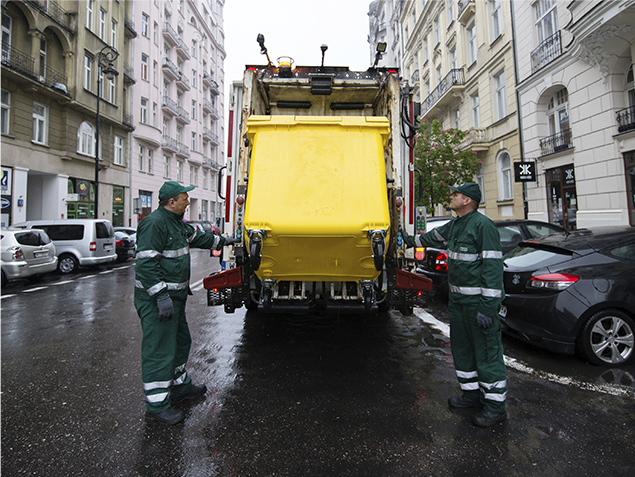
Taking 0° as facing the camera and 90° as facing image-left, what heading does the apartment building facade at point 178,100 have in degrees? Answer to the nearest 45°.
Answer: approximately 315°

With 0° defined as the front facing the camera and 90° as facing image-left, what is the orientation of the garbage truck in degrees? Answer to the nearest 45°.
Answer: approximately 180°

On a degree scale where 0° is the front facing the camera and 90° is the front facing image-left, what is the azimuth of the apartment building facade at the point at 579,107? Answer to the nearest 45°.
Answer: approximately 45°

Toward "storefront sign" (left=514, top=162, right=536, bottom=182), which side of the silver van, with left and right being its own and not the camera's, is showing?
back

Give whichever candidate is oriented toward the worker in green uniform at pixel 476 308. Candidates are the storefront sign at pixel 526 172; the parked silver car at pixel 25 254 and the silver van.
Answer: the storefront sign

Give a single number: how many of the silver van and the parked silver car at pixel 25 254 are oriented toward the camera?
0

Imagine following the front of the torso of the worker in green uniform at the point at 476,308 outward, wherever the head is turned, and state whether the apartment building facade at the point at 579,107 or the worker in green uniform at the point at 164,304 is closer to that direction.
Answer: the worker in green uniform

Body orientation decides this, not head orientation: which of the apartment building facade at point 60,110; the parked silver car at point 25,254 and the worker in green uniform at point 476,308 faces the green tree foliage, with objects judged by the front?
the apartment building facade

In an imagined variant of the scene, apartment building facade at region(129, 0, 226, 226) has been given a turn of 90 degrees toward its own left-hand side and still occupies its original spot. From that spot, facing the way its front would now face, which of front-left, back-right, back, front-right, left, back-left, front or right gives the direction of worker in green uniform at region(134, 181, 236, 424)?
back-right

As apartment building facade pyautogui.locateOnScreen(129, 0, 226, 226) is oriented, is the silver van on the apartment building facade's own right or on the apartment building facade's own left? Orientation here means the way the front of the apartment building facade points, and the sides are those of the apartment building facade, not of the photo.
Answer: on the apartment building facade's own right

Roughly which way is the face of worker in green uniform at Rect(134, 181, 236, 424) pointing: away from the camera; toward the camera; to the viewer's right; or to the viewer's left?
to the viewer's right

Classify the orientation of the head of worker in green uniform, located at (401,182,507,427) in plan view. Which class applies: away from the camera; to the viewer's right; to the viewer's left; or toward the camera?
to the viewer's left
